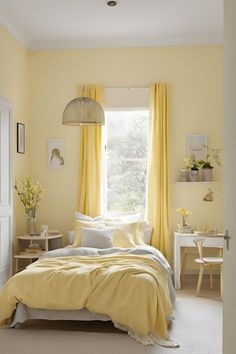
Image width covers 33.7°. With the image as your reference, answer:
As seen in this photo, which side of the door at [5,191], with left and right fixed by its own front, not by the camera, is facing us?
right

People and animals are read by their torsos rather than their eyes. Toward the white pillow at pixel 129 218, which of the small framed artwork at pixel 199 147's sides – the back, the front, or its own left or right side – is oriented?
right

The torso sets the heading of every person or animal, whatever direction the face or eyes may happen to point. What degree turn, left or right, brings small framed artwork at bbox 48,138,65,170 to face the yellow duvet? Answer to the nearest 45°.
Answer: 0° — it already faces it

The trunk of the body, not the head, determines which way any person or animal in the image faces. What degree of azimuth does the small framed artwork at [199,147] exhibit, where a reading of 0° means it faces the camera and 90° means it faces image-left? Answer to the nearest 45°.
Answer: approximately 0°

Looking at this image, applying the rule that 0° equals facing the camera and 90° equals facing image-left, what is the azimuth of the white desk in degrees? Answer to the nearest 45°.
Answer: approximately 0°

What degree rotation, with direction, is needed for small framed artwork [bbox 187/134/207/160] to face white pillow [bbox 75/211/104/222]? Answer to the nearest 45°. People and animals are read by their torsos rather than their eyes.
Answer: approximately 90° to its right
